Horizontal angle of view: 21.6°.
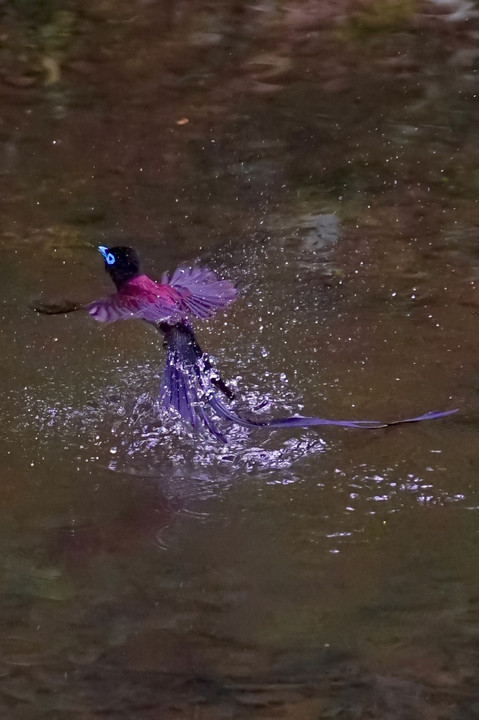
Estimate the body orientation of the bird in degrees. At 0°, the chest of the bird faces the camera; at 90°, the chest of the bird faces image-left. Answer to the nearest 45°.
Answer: approximately 135°
